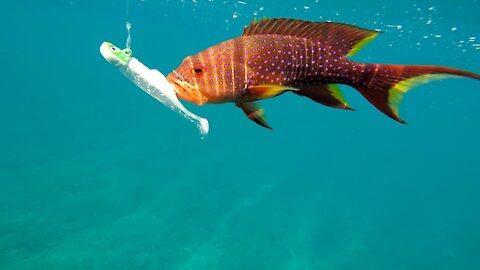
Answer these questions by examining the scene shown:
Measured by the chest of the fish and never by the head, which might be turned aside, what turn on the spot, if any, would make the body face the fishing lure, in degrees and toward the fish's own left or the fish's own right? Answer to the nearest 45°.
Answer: approximately 45° to the fish's own left

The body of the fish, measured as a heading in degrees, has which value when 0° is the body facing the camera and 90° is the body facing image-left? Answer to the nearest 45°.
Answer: approximately 90°
